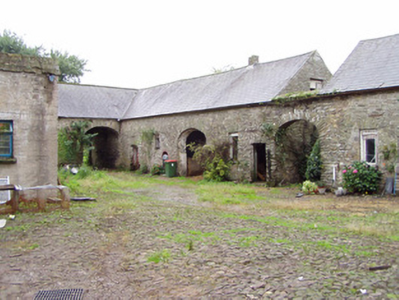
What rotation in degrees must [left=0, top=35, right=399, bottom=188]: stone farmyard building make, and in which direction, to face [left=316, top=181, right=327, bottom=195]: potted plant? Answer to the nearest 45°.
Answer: approximately 90° to its left

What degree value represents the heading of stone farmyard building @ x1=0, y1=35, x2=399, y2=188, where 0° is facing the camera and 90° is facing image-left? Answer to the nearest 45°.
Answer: approximately 45°

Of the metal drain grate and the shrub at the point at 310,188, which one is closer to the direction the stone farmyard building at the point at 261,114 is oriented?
the metal drain grate

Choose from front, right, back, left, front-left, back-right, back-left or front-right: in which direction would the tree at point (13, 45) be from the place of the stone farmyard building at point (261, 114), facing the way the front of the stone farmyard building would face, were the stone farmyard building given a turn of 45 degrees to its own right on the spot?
front-right

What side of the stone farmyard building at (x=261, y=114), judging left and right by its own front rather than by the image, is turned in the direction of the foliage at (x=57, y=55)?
right

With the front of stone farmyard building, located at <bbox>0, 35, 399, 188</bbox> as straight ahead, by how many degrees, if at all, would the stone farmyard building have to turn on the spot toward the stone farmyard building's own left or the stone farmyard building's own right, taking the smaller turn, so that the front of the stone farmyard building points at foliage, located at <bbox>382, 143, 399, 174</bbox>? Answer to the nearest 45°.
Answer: approximately 90° to the stone farmyard building's own left

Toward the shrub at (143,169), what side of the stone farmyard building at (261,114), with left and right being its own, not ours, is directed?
right

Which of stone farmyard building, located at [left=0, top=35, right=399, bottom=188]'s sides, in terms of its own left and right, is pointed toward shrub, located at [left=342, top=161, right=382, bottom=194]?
left

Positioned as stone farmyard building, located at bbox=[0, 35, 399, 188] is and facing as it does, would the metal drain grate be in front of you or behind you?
in front
